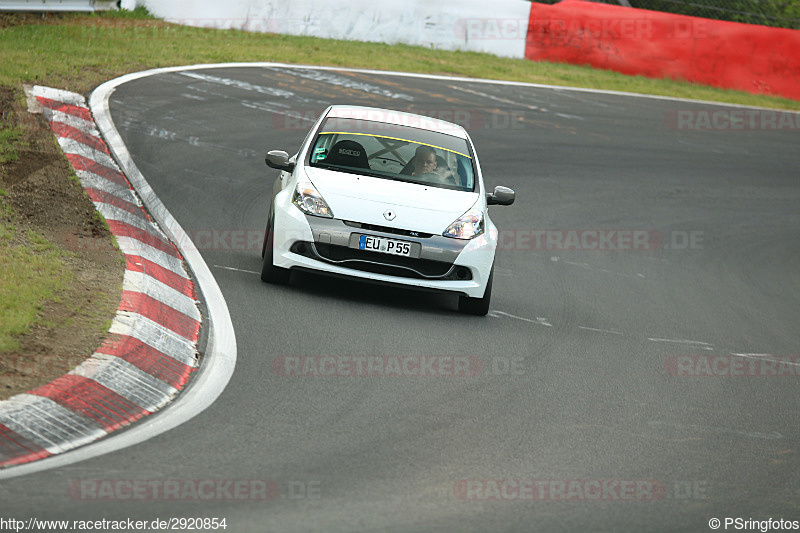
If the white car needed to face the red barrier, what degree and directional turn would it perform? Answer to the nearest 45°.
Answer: approximately 180°

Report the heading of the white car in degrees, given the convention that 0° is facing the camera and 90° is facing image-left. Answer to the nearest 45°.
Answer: approximately 0°

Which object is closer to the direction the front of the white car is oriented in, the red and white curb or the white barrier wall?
the red and white curb

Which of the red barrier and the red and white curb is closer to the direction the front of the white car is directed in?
the red and white curb

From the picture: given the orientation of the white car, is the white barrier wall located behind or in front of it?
behind

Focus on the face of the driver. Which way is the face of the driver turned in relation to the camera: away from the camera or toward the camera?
toward the camera

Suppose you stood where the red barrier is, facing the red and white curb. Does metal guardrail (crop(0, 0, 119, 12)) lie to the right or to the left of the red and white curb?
right

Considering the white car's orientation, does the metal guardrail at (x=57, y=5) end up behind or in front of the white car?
behind
